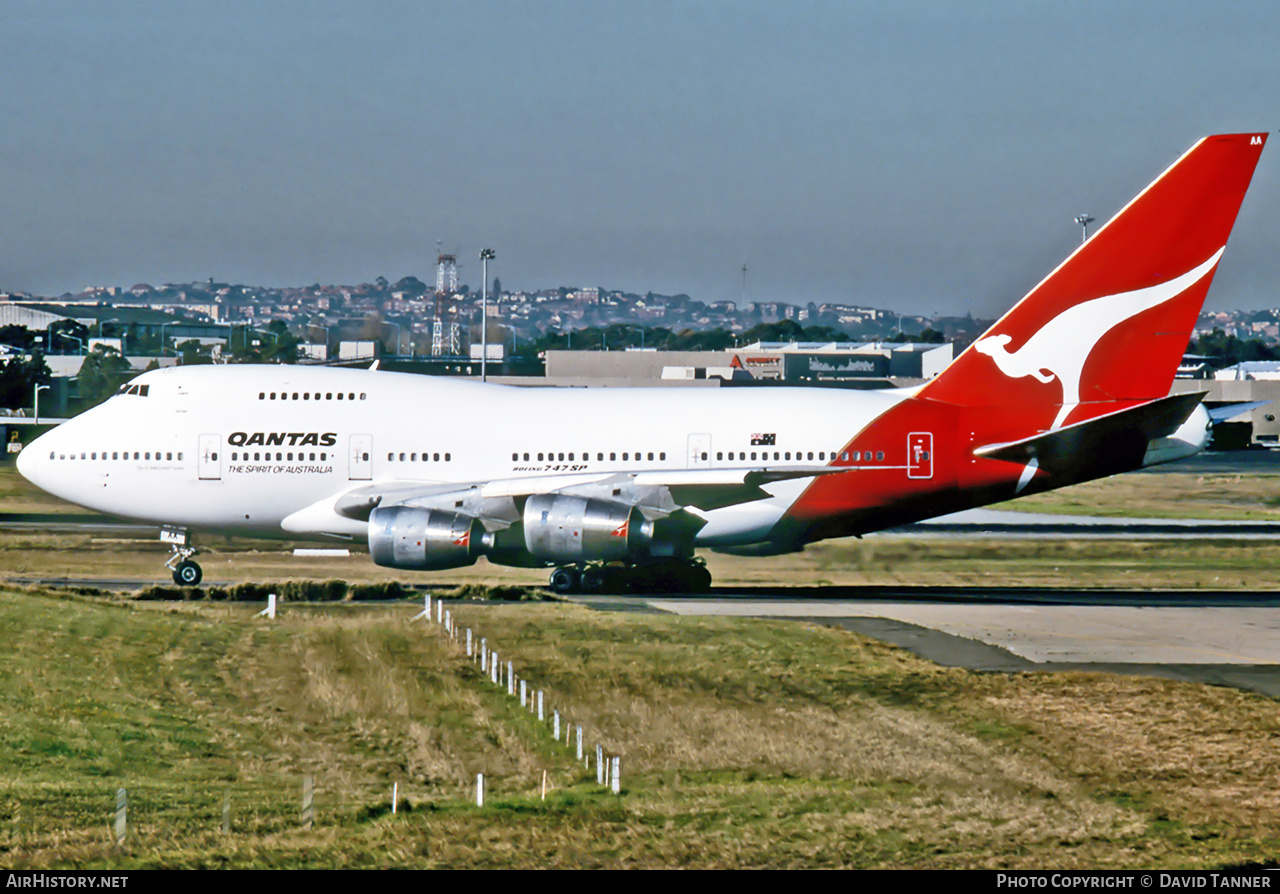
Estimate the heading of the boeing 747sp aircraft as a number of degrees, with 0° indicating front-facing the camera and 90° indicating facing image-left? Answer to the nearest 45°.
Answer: approximately 90°
